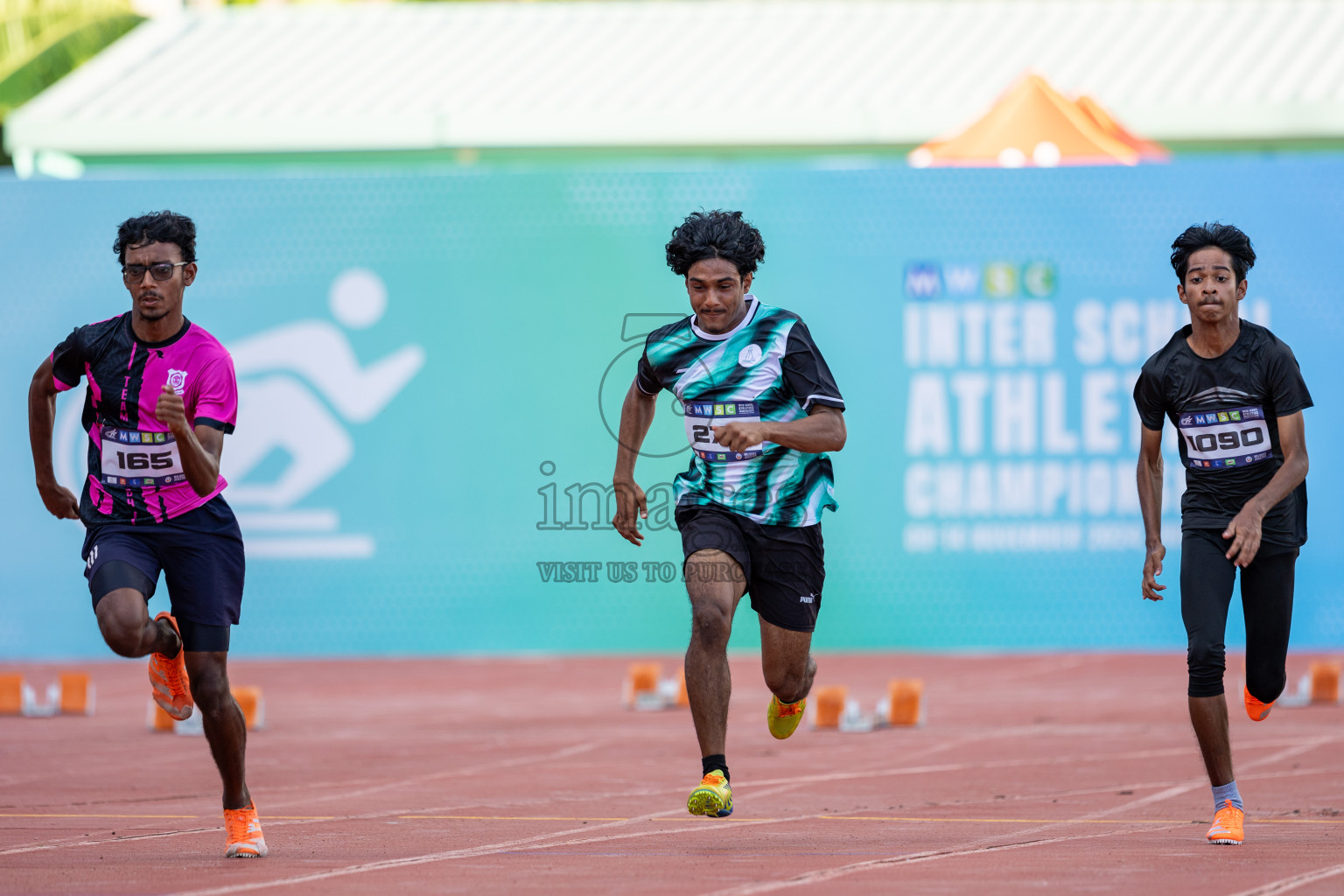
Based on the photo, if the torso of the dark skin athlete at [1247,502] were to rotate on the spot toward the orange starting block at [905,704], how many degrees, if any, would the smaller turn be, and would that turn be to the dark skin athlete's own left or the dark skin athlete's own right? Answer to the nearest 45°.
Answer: approximately 135° to the dark skin athlete's own right

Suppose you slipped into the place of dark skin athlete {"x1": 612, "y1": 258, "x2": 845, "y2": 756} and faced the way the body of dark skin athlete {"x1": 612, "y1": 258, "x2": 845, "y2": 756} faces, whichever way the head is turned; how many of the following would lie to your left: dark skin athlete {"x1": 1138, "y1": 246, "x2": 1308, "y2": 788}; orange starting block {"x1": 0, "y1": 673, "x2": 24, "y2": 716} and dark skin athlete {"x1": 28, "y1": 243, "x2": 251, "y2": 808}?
1

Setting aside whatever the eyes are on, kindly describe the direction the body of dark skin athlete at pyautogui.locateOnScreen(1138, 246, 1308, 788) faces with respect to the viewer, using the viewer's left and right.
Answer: facing the viewer

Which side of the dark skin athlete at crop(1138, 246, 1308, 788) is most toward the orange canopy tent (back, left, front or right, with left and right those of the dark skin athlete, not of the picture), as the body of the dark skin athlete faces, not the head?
back

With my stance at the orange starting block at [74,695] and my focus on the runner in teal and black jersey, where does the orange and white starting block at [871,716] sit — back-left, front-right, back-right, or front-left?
front-left

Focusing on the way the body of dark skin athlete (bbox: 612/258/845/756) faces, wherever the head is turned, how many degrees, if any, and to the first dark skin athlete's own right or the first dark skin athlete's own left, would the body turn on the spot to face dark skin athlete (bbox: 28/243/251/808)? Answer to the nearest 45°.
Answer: approximately 90° to the first dark skin athlete's own right

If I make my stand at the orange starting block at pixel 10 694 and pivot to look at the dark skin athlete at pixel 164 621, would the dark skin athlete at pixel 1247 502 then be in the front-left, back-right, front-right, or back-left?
front-left

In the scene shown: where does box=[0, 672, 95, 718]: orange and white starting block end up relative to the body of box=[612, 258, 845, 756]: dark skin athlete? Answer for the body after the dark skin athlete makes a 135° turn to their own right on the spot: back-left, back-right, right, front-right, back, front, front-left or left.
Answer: front

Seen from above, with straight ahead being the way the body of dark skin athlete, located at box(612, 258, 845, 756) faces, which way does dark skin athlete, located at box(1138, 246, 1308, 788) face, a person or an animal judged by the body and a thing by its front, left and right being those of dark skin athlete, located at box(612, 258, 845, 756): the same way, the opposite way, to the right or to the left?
the same way

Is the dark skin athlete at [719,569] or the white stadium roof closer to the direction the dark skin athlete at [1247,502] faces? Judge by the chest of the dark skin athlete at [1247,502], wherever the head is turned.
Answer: the dark skin athlete

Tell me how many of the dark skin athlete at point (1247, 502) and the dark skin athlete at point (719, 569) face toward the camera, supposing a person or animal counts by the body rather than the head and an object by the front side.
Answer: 2

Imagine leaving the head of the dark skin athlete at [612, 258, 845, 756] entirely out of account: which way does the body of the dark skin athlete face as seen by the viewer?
toward the camera

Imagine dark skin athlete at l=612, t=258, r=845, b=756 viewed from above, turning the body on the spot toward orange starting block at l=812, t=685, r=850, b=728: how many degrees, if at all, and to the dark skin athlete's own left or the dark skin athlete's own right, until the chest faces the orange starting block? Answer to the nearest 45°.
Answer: approximately 180°

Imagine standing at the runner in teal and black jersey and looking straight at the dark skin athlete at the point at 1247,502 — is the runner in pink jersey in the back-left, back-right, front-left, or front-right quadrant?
back-right

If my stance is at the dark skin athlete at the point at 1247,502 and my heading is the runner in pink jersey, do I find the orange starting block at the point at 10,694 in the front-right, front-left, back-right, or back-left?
front-right
